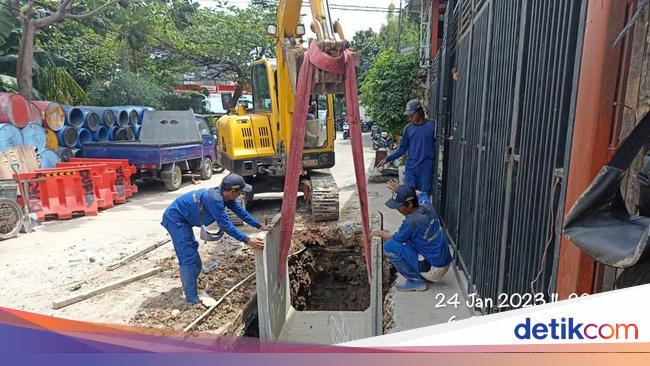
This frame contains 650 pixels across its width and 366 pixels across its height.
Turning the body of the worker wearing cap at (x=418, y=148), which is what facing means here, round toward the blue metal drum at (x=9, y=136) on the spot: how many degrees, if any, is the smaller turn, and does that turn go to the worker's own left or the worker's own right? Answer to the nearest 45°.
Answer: approximately 45° to the worker's own right

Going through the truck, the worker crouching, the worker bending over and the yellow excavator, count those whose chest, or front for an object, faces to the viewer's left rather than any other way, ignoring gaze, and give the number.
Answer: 1

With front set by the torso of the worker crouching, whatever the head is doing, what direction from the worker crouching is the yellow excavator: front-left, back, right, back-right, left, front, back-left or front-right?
front-right

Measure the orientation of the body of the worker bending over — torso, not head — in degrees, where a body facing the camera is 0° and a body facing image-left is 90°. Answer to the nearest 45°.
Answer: approximately 270°

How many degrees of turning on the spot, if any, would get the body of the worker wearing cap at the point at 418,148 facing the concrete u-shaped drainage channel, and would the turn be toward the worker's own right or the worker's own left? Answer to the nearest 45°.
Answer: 0° — they already face it

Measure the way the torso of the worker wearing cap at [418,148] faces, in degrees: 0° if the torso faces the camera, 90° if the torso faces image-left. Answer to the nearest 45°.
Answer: approximately 45°

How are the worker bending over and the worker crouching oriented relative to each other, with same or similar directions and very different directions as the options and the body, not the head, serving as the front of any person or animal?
very different directions

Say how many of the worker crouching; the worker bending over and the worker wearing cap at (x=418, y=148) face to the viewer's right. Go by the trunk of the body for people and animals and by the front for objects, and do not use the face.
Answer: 1

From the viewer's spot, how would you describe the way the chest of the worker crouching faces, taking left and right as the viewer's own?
facing to the left of the viewer

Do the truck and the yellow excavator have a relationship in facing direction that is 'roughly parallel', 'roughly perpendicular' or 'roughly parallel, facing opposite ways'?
roughly perpendicular

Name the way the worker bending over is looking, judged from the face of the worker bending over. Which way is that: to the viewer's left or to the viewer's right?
to the viewer's right

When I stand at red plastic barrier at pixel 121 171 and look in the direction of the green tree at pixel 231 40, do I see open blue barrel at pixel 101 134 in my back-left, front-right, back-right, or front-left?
front-left

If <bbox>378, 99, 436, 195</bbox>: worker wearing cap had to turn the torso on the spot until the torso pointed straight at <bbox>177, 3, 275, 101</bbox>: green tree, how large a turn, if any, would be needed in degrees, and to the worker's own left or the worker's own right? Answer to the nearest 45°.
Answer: approximately 90° to the worker's own right
